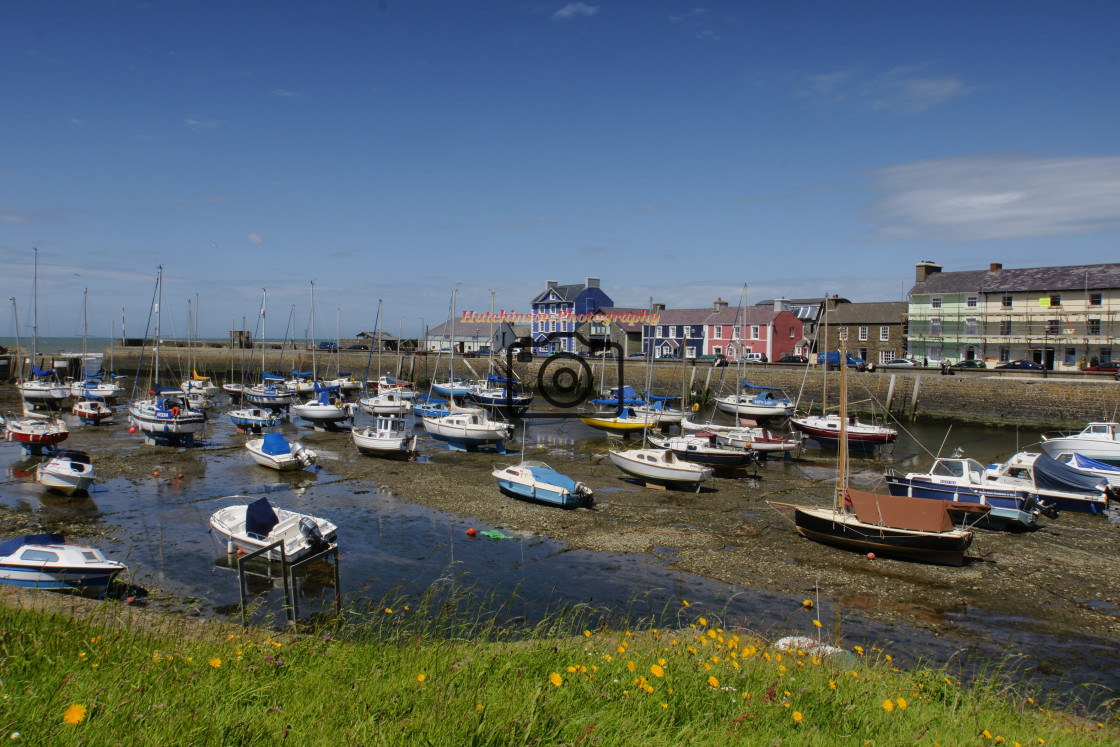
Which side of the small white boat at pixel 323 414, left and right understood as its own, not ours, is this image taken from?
left

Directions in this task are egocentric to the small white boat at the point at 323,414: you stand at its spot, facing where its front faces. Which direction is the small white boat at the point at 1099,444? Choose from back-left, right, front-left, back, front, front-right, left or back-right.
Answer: back-left

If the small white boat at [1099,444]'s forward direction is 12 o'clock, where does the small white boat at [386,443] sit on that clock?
the small white boat at [386,443] is roughly at 11 o'clock from the small white boat at [1099,444].

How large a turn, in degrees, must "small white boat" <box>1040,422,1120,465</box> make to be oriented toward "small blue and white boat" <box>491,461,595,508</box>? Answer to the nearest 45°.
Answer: approximately 45° to its left

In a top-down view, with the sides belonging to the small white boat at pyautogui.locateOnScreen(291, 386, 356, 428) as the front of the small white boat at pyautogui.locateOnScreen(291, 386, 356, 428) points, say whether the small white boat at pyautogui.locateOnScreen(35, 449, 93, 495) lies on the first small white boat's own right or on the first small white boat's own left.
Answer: on the first small white boat's own left

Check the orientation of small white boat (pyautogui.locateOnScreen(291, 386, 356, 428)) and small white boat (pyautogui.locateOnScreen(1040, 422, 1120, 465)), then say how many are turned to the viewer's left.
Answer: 2

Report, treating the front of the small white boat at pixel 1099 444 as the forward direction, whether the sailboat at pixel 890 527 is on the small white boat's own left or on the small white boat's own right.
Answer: on the small white boat's own left

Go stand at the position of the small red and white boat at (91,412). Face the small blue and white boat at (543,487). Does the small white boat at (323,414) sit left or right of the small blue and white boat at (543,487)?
left

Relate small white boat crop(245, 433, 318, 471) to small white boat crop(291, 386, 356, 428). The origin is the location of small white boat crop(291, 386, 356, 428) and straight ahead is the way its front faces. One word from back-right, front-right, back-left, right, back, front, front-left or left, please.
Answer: left

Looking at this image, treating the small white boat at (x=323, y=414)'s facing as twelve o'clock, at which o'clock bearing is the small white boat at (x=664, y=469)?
the small white boat at (x=664, y=469) is roughly at 8 o'clock from the small white boat at (x=323, y=414).

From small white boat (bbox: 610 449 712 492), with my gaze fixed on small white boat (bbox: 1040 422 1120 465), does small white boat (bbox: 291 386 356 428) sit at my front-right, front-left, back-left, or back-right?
back-left

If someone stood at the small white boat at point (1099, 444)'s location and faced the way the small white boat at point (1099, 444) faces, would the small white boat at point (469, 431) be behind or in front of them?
in front

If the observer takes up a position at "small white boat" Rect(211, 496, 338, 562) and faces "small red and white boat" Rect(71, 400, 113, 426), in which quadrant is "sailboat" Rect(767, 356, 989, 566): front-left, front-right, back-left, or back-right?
back-right

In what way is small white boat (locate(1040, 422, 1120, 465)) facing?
to the viewer's left

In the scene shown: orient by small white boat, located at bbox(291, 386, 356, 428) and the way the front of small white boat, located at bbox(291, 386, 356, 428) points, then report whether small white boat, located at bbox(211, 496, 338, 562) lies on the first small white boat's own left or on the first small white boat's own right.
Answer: on the first small white boat's own left
